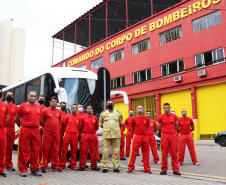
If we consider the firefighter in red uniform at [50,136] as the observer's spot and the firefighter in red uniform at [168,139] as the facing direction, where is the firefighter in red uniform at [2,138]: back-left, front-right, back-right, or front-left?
back-right

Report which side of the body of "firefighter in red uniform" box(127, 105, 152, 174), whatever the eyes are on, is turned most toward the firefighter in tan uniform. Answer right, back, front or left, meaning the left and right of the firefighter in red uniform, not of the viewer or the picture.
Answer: right

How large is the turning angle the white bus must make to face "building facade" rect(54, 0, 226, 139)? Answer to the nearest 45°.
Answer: approximately 90° to its left

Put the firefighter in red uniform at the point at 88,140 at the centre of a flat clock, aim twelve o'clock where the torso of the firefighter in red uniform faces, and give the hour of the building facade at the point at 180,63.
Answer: The building facade is roughly at 7 o'clock from the firefighter in red uniform.

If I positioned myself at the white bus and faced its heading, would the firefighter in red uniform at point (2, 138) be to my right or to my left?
on my right

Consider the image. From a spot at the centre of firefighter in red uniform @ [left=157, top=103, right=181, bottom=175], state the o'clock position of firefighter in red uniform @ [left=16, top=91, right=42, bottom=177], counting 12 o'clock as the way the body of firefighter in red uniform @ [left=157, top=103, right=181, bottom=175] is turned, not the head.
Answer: firefighter in red uniform @ [left=16, top=91, right=42, bottom=177] is roughly at 2 o'clock from firefighter in red uniform @ [left=157, top=103, right=181, bottom=175].

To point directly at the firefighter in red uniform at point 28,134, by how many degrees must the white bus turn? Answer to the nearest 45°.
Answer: approximately 45° to its right

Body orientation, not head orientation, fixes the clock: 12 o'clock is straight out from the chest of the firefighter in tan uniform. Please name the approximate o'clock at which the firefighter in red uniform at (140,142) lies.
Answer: The firefighter in red uniform is roughly at 9 o'clock from the firefighter in tan uniform.
